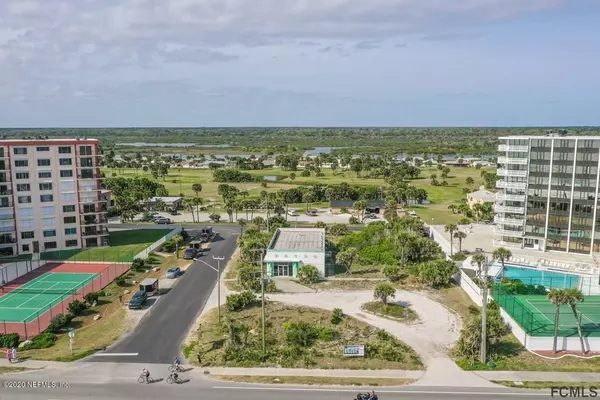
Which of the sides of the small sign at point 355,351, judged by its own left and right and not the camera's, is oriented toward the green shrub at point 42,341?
right

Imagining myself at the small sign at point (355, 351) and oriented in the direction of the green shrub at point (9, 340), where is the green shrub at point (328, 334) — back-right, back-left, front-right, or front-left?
front-right

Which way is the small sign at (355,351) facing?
toward the camera

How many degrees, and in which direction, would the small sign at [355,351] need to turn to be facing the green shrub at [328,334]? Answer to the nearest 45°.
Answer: approximately 135° to its right

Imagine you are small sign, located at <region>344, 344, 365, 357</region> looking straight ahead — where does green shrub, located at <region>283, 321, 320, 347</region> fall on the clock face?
The green shrub is roughly at 4 o'clock from the small sign.

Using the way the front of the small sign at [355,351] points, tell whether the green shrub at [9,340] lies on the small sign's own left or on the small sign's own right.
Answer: on the small sign's own right

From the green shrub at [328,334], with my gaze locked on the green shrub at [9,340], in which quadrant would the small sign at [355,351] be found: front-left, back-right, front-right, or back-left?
back-left
